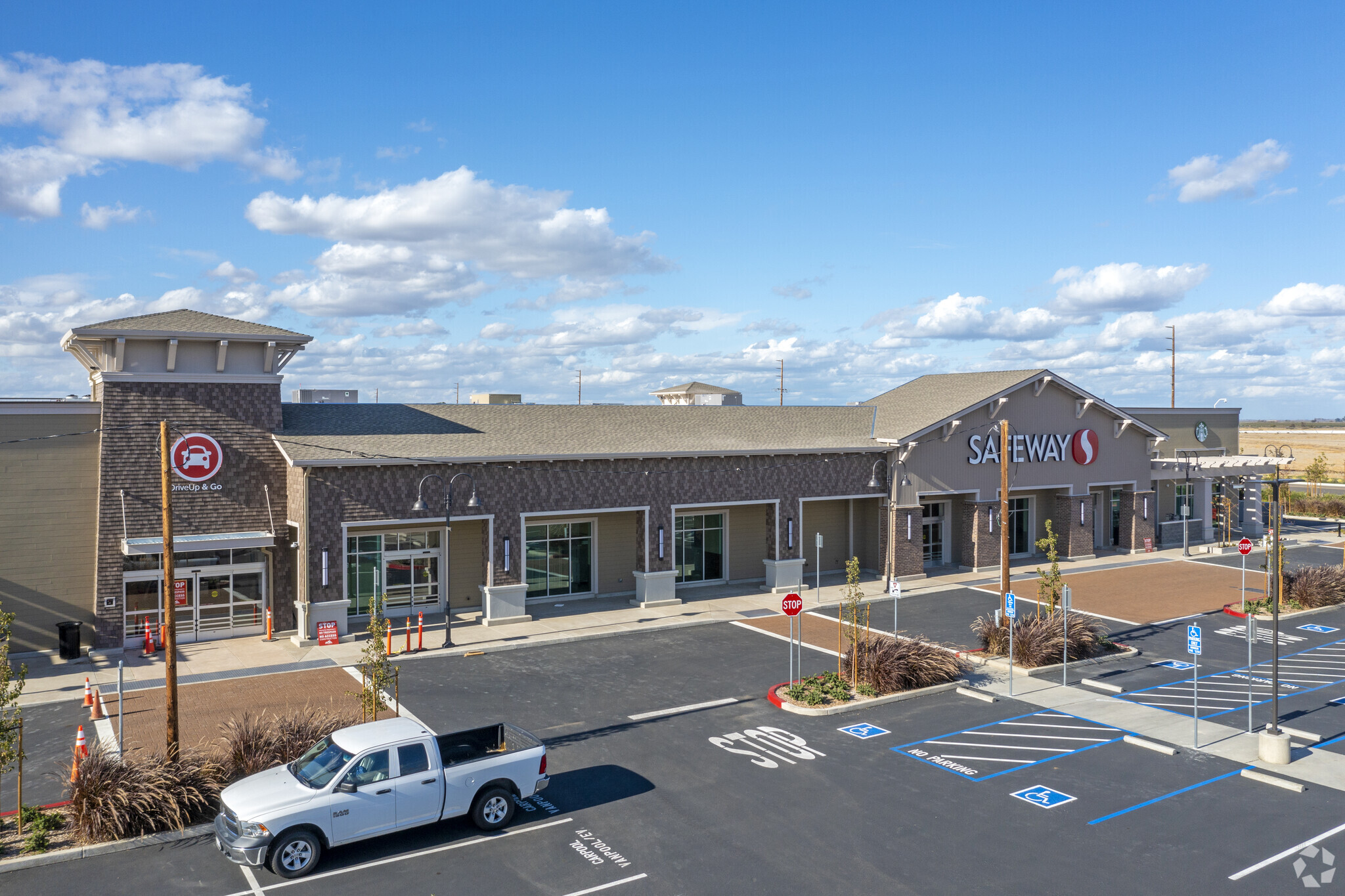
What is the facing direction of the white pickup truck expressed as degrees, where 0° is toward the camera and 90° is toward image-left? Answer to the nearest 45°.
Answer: approximately 45°

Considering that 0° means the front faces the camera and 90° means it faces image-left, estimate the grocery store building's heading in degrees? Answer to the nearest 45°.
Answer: approximately 315°

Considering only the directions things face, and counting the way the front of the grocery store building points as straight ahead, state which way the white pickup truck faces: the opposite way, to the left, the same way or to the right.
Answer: to the right

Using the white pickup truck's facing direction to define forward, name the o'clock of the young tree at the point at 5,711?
The young tree is roughly at 2 o'clock from the white pickup truck.

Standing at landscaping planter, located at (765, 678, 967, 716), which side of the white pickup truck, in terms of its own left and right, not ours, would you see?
back

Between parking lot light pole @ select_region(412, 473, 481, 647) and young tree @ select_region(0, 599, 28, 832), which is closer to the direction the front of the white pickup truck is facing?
the young tree

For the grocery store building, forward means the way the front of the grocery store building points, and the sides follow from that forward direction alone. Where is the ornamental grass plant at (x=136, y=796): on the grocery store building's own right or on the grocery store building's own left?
on the grocery store building's own right

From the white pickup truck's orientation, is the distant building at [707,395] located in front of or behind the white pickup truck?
behind
